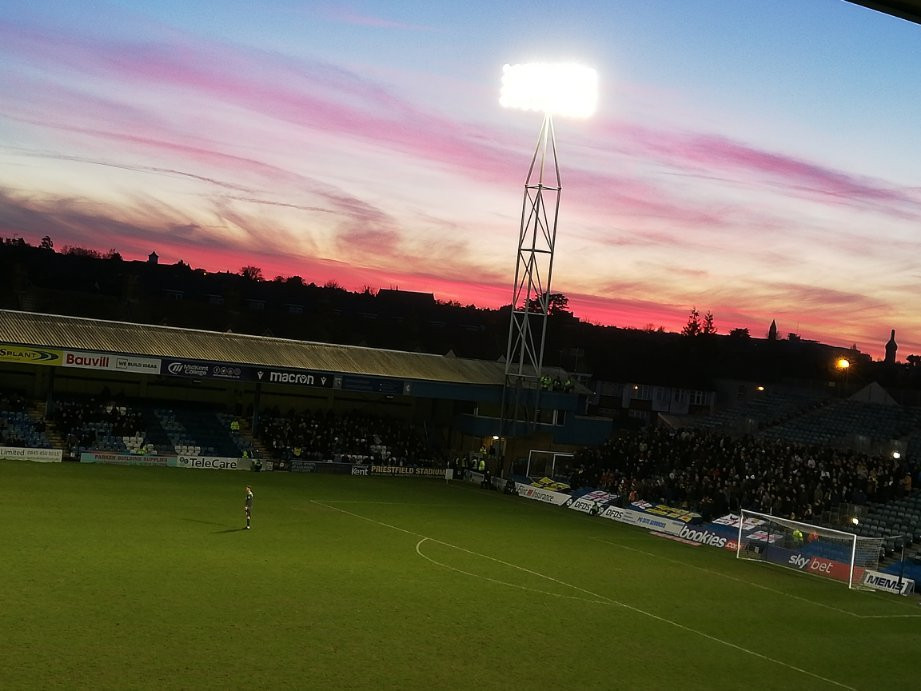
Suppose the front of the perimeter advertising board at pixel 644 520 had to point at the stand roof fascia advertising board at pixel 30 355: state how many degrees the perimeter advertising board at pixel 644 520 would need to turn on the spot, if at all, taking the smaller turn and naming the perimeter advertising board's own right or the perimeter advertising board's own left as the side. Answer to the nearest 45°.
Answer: approximately 45° to the perimeter advertising board's own right

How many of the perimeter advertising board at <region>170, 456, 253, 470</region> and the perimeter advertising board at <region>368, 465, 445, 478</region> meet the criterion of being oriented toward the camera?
2

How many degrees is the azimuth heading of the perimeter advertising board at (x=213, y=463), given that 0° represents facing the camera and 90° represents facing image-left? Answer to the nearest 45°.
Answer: approximately 0°

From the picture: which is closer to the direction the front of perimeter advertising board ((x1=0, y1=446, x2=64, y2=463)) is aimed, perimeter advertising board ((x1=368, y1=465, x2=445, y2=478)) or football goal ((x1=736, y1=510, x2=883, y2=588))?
the football goal

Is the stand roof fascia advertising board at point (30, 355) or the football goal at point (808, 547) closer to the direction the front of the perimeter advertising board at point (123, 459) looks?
the football goal

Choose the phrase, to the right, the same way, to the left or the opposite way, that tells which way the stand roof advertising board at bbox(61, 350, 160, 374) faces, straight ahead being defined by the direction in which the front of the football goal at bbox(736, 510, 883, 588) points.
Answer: to the left

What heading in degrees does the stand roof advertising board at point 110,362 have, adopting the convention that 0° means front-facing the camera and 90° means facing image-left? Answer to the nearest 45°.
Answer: approximately 0°

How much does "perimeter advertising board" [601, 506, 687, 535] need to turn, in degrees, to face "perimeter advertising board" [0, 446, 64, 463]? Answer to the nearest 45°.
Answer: approximately 45° to its right

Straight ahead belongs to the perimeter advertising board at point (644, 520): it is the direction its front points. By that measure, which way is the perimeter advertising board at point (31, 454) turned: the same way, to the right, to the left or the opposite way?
to the left

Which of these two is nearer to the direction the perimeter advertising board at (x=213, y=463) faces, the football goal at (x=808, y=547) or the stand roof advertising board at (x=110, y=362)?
the football goal
